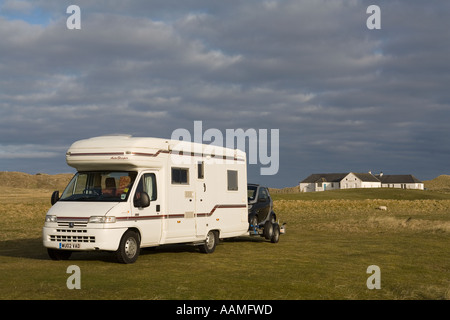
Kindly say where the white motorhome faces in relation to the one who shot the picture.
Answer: facing the viewer and to the left of the viewer
